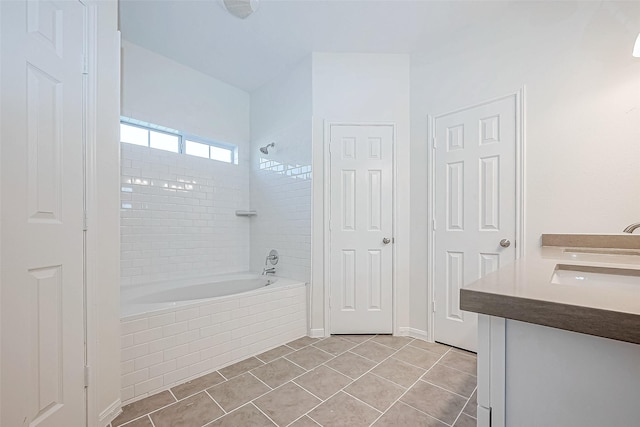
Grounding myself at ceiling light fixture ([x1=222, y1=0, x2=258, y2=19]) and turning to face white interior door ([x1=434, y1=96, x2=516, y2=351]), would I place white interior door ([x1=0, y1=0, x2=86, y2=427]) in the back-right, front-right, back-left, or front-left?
back-right

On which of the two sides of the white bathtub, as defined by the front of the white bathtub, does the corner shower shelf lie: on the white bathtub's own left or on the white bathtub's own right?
on the white bathtub's own left

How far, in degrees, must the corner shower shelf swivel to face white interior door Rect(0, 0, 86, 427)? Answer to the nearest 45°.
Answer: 0° — it already faces it

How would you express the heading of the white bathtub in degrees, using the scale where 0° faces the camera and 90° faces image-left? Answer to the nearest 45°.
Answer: approximately 315°

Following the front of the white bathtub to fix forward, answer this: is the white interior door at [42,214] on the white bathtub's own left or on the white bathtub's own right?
on the white bathtub's own right

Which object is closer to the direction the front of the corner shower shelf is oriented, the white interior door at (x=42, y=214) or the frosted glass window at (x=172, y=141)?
the white interior door
